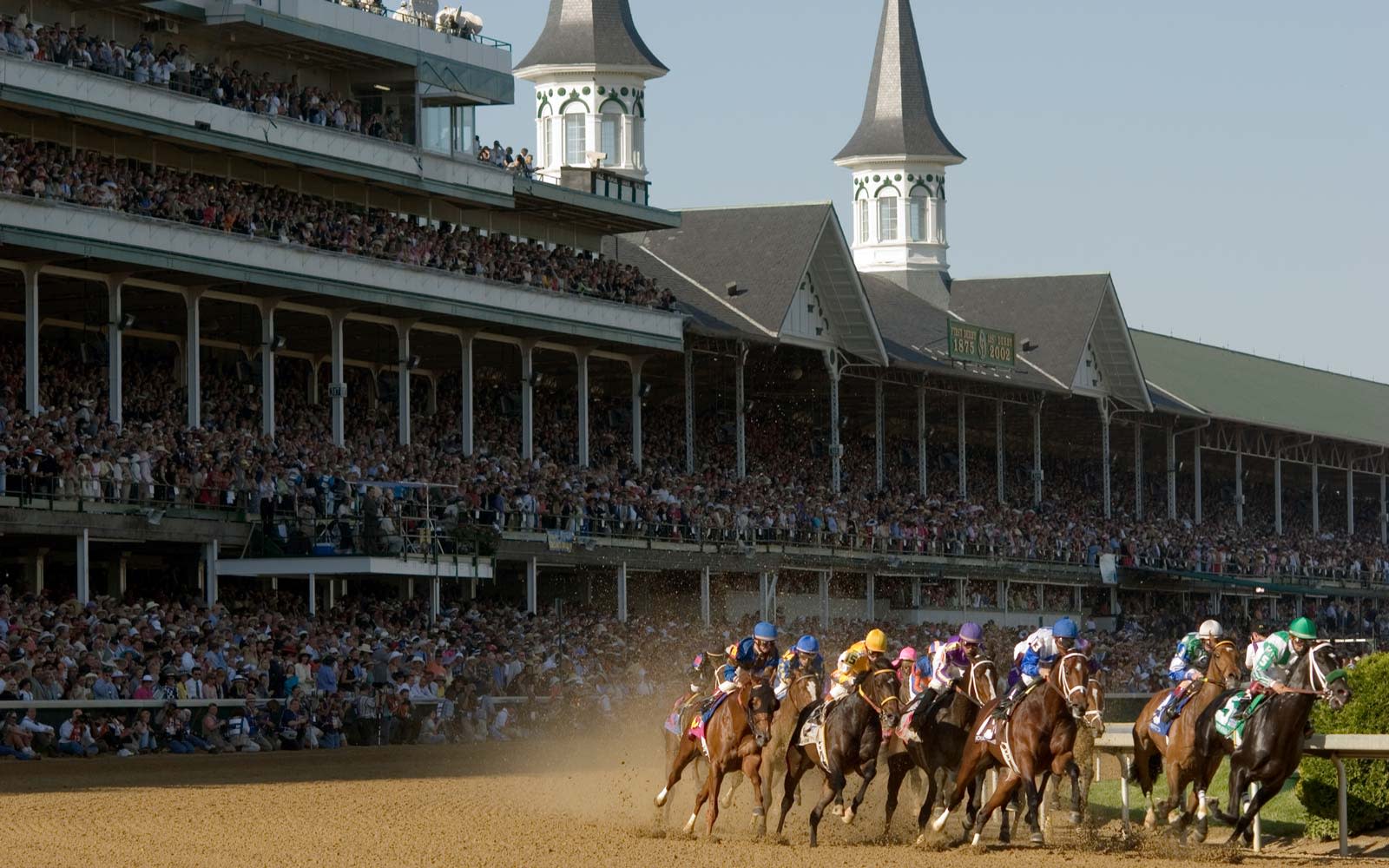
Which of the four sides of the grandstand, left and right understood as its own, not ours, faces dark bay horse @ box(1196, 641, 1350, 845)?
front
